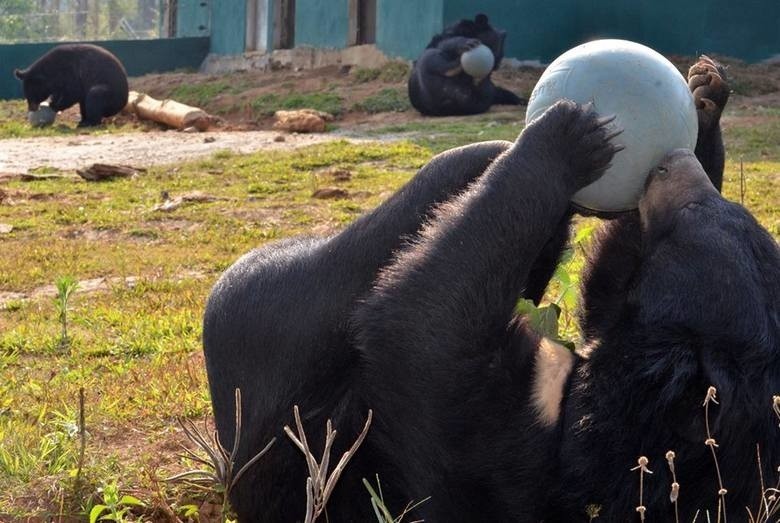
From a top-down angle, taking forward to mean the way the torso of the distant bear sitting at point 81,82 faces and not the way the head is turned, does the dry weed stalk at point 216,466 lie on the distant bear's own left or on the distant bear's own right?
on the distant bear's own left

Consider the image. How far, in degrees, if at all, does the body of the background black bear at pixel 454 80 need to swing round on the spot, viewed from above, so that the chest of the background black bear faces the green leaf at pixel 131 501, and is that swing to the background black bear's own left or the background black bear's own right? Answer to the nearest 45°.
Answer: approximately 90° to the background black bear's own right

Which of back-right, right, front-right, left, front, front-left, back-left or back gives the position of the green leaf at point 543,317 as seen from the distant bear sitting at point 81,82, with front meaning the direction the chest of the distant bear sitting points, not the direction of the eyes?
left

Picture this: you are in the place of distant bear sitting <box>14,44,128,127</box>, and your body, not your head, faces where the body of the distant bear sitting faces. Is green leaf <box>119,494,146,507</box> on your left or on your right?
on your left

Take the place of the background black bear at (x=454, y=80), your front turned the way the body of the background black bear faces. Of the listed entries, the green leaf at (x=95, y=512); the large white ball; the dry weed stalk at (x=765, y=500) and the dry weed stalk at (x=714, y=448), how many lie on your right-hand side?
4

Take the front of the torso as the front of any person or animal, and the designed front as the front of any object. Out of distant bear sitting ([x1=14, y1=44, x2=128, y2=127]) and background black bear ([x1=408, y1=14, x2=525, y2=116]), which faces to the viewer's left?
the distant bear sitting

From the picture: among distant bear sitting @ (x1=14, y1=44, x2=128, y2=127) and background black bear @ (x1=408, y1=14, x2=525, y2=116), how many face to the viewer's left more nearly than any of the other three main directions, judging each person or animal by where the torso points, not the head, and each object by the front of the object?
1

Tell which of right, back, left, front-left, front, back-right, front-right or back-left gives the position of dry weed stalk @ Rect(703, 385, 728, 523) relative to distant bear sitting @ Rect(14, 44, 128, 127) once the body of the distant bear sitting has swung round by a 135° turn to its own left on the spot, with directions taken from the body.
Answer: front-right

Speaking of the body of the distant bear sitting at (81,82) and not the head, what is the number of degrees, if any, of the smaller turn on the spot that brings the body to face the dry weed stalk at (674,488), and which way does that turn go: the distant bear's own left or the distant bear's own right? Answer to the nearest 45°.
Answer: approximately 90° to the distant bear's own left

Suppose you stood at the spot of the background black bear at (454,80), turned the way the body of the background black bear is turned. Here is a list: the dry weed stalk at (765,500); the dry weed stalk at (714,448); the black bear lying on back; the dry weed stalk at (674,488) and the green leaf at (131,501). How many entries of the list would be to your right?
5

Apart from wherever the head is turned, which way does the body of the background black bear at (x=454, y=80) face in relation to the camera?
to the viewer's right

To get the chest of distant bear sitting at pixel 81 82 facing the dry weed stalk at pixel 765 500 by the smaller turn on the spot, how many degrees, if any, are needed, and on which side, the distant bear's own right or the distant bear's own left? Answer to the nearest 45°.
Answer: approximately 90° to the distant bear's own left

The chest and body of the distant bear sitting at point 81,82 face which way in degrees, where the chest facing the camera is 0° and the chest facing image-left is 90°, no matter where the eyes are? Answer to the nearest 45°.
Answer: approximately 90°
